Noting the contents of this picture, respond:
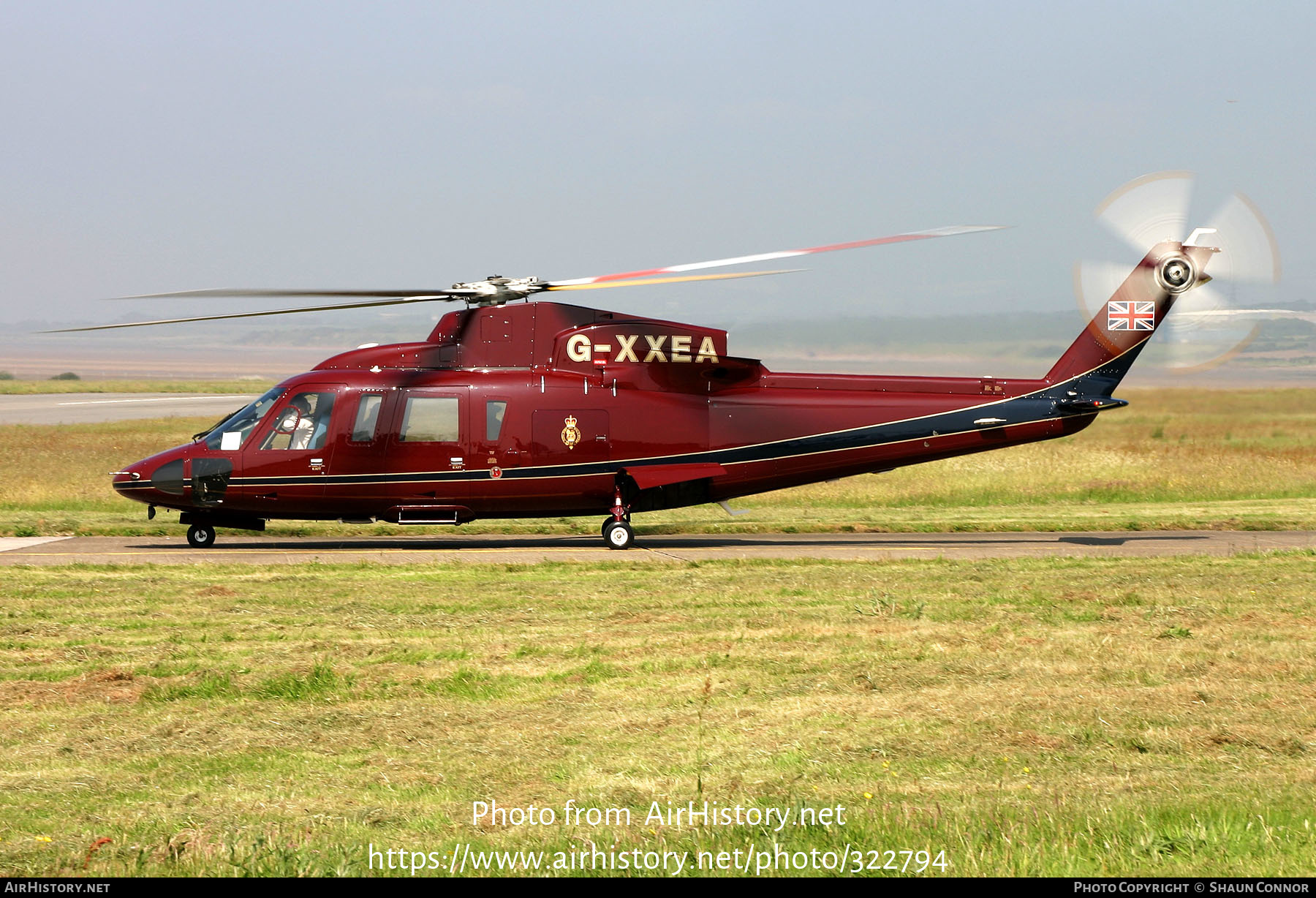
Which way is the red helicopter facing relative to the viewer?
to the viewer's left
